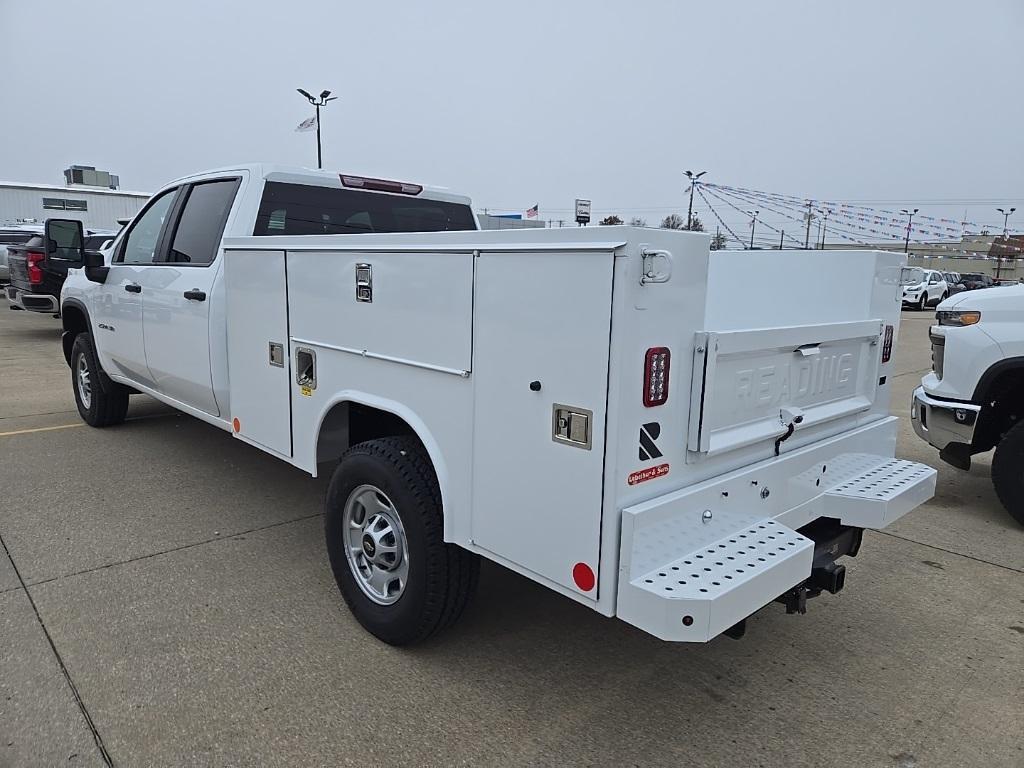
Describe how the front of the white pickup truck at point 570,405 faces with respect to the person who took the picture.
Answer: facing away from the viewer and to the left of the viewer

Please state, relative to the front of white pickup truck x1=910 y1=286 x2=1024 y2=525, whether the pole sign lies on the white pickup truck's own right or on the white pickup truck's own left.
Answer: on the white pickup truck's own right

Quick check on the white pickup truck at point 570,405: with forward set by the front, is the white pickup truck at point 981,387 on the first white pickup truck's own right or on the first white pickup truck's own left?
on the first white pickup truck's own right

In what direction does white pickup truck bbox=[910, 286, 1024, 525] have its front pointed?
to the viewer's left

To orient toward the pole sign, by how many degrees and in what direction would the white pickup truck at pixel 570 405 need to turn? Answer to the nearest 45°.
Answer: approximately 45° to its right

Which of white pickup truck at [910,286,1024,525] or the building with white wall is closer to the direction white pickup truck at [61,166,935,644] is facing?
the building with white wall

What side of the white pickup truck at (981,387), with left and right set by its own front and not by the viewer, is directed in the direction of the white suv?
right

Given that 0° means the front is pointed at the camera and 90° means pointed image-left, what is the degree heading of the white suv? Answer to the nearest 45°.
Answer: approximately 45°

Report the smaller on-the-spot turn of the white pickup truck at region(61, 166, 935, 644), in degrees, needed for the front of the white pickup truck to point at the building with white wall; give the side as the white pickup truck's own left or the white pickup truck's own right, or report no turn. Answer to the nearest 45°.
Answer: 0° — it already faces it
